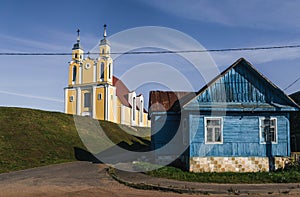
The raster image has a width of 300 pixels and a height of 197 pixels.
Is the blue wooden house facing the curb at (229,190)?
yes

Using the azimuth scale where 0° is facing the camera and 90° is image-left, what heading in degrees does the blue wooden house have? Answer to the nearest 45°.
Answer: approximately 0°
